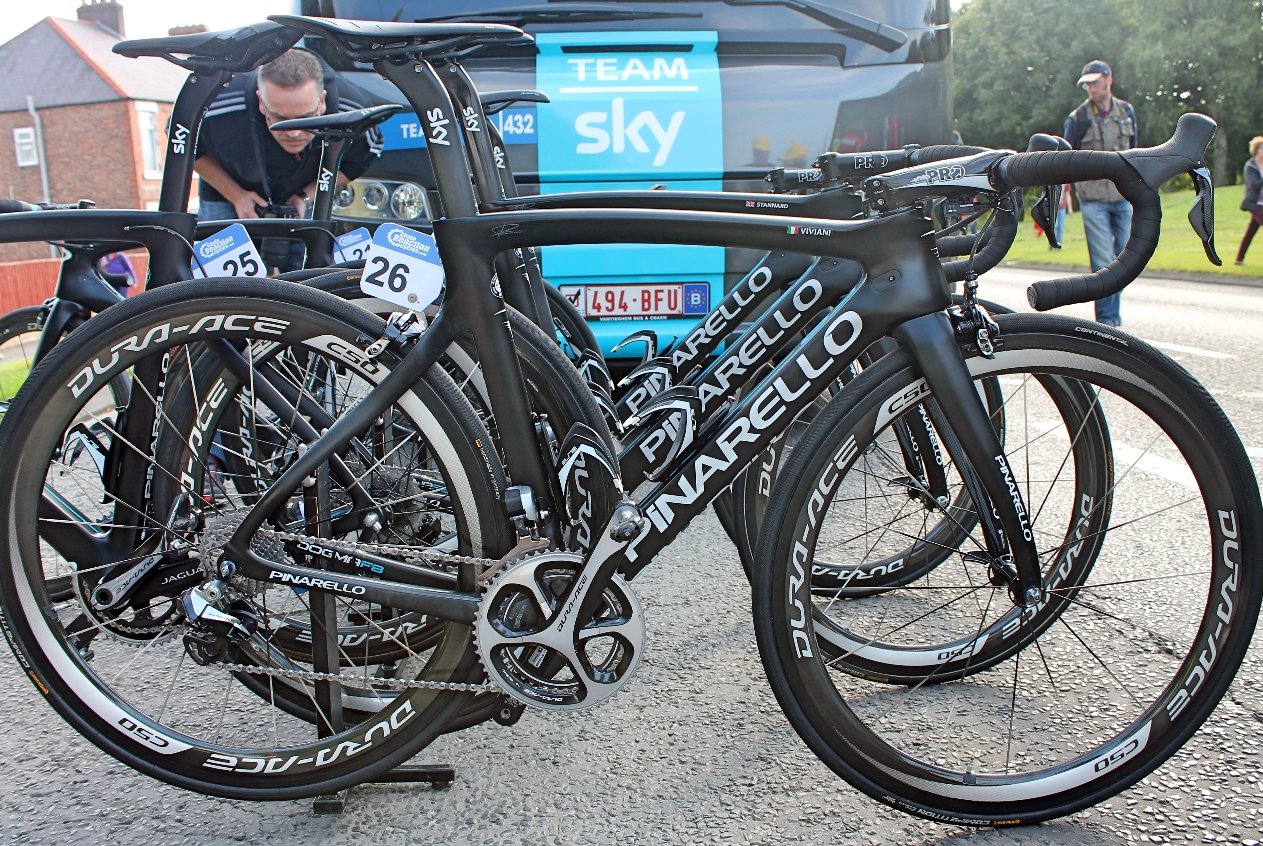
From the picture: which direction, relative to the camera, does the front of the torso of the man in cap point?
toward the camera

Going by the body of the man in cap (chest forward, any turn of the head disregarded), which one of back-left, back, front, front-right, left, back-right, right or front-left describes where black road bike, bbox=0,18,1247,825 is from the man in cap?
front

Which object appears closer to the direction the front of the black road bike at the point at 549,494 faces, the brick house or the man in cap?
the man in cap

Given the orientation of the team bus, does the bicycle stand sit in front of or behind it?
in front

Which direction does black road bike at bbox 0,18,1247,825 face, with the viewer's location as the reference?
facing to the right of the viewer

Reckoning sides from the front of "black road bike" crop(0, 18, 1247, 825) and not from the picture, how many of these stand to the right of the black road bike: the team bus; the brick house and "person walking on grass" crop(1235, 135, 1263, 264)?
0

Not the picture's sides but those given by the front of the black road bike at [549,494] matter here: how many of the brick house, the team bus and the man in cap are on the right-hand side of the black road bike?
0

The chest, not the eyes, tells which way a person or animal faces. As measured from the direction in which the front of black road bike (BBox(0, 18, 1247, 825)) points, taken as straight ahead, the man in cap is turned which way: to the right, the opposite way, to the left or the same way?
to the right

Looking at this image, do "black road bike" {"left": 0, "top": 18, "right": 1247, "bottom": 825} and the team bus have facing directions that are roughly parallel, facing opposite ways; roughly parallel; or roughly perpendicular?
roughly perpendicular

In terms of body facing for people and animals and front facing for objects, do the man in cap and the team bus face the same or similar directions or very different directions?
same or similar directions

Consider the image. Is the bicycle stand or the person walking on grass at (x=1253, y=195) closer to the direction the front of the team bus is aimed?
the bicycle stand

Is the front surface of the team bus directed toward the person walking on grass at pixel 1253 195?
no

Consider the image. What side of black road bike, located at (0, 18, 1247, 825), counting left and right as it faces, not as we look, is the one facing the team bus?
left
